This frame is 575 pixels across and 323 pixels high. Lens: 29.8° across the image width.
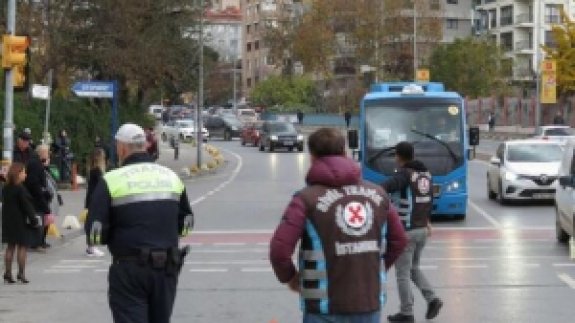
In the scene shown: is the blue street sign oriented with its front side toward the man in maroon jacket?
yes

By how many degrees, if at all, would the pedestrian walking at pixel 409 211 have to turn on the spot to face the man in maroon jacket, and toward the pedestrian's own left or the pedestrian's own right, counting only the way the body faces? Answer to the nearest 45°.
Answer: approximately 135° to the pedestrian's own left

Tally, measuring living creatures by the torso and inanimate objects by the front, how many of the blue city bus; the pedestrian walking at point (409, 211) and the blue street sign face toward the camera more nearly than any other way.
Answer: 2

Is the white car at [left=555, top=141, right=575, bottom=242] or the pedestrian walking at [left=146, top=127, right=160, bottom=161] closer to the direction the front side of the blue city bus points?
the white car

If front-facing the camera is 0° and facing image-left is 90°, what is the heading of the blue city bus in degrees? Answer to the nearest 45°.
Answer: approximately 0°

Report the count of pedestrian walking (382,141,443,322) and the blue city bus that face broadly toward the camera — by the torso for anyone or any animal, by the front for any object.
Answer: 1

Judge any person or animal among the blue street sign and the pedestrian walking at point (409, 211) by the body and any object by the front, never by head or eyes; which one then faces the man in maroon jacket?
the blue street sign

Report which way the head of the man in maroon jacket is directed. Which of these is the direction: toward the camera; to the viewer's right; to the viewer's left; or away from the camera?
away from the camera

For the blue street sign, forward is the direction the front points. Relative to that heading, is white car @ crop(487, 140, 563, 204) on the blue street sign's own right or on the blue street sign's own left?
on the blue street sign's own left

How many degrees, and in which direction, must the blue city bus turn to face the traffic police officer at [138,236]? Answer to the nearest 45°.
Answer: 0° — it already faces them
